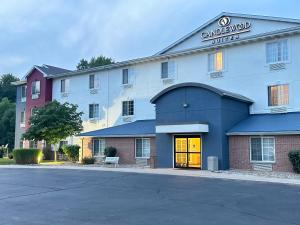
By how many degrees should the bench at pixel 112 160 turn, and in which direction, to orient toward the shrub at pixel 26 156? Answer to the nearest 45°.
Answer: approximately 90° to its right

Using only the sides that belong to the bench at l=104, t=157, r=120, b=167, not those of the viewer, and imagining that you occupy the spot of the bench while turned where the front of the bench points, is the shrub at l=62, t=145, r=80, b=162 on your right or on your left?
on your right

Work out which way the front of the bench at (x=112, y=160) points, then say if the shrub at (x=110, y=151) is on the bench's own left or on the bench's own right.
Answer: on the bench's own right

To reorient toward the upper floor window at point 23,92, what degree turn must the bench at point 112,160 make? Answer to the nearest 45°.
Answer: approximately 90° to its right

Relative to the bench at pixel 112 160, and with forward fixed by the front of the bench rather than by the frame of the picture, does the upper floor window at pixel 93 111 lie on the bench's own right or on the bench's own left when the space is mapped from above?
on the bench's own right

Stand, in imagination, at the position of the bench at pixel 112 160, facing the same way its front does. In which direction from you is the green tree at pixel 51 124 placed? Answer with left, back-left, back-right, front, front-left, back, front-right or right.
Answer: right

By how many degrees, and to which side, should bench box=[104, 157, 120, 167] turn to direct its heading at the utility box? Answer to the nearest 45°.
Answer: approximately 90° to its left

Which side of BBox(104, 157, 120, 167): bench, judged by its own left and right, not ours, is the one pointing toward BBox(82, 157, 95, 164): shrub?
right

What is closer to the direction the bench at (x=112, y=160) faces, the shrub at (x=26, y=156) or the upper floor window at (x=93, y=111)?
the shrub

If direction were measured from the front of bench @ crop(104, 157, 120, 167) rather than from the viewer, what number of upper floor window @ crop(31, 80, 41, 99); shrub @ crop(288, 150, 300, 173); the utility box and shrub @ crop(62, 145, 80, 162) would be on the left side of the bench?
2

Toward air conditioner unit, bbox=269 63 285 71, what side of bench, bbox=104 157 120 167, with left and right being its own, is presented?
left

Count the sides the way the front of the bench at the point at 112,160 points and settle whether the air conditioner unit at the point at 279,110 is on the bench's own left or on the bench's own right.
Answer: on the bench's own left

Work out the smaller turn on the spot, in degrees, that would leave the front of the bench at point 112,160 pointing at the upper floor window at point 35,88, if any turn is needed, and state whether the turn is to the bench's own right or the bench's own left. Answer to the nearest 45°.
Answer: approximately 90° to the bench's own right

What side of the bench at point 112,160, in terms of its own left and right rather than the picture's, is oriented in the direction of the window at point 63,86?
right
